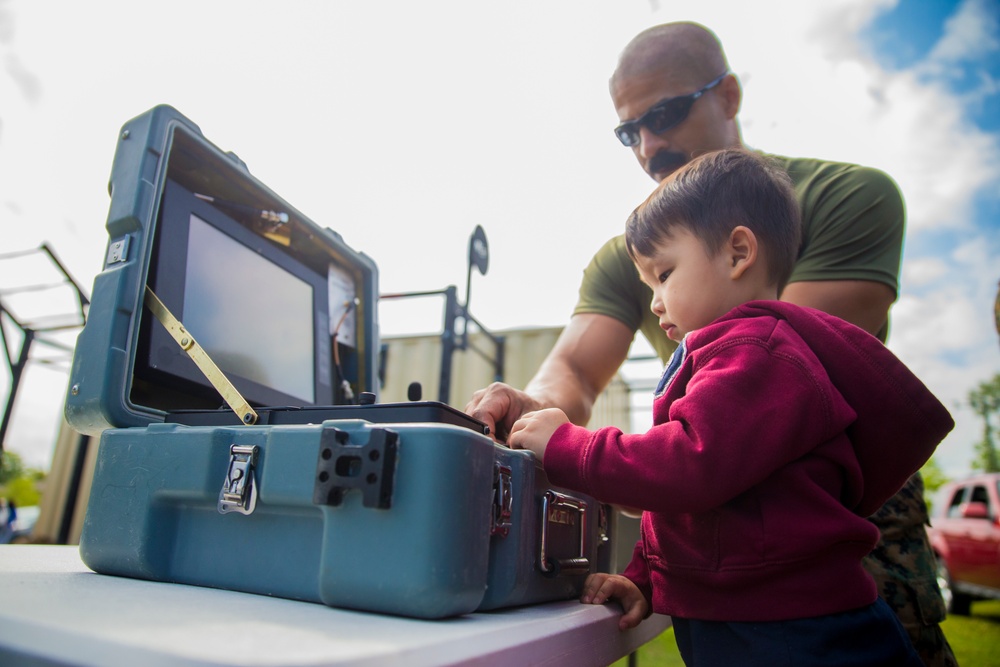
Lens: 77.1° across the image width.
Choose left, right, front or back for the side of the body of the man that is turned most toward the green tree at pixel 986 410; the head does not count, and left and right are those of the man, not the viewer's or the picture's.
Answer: back

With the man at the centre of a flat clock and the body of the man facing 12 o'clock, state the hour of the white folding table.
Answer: The white folding table is roughly at 11 o'clock from the man.

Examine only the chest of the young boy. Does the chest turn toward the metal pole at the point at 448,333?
no

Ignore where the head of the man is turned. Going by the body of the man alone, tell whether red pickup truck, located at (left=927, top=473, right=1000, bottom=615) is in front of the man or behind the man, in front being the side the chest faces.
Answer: behind

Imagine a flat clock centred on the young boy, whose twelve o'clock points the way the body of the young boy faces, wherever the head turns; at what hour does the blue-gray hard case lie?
The blue-gray hard case is roughly at 11 o'clock from the young boy.

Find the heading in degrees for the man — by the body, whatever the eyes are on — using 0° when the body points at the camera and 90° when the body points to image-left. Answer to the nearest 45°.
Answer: approximately 45°

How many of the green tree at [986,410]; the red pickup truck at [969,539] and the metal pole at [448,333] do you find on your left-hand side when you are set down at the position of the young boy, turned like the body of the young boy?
0

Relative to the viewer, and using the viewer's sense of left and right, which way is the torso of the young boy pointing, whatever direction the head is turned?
facing to the left of the viewer

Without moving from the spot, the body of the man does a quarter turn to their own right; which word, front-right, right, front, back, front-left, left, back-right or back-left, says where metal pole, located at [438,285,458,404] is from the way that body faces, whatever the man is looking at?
front

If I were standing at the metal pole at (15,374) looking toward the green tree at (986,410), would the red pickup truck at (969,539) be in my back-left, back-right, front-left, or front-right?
front-right

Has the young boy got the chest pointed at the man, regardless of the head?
no

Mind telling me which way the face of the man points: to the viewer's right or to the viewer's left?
to the viewer's left

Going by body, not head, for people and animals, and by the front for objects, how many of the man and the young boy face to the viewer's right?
0

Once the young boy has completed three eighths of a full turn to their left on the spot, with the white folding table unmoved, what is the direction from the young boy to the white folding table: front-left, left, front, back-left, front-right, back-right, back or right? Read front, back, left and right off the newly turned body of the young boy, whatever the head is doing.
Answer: right

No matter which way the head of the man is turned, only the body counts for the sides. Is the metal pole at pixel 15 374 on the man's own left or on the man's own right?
on the man's own right

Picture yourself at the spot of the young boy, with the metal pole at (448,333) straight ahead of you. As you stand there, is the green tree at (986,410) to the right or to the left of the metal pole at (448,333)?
right
